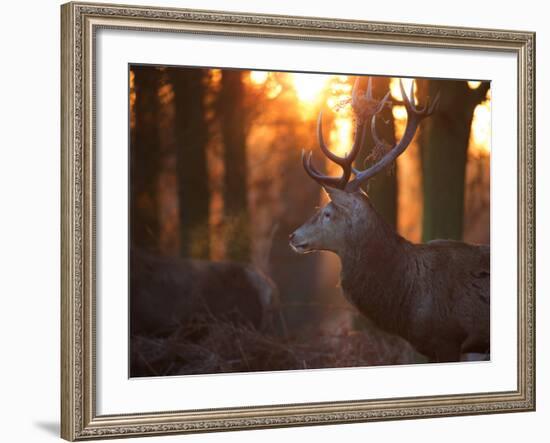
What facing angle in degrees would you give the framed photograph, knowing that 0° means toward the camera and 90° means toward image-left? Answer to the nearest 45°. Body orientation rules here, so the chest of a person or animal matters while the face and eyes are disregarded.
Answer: approximately 315°
